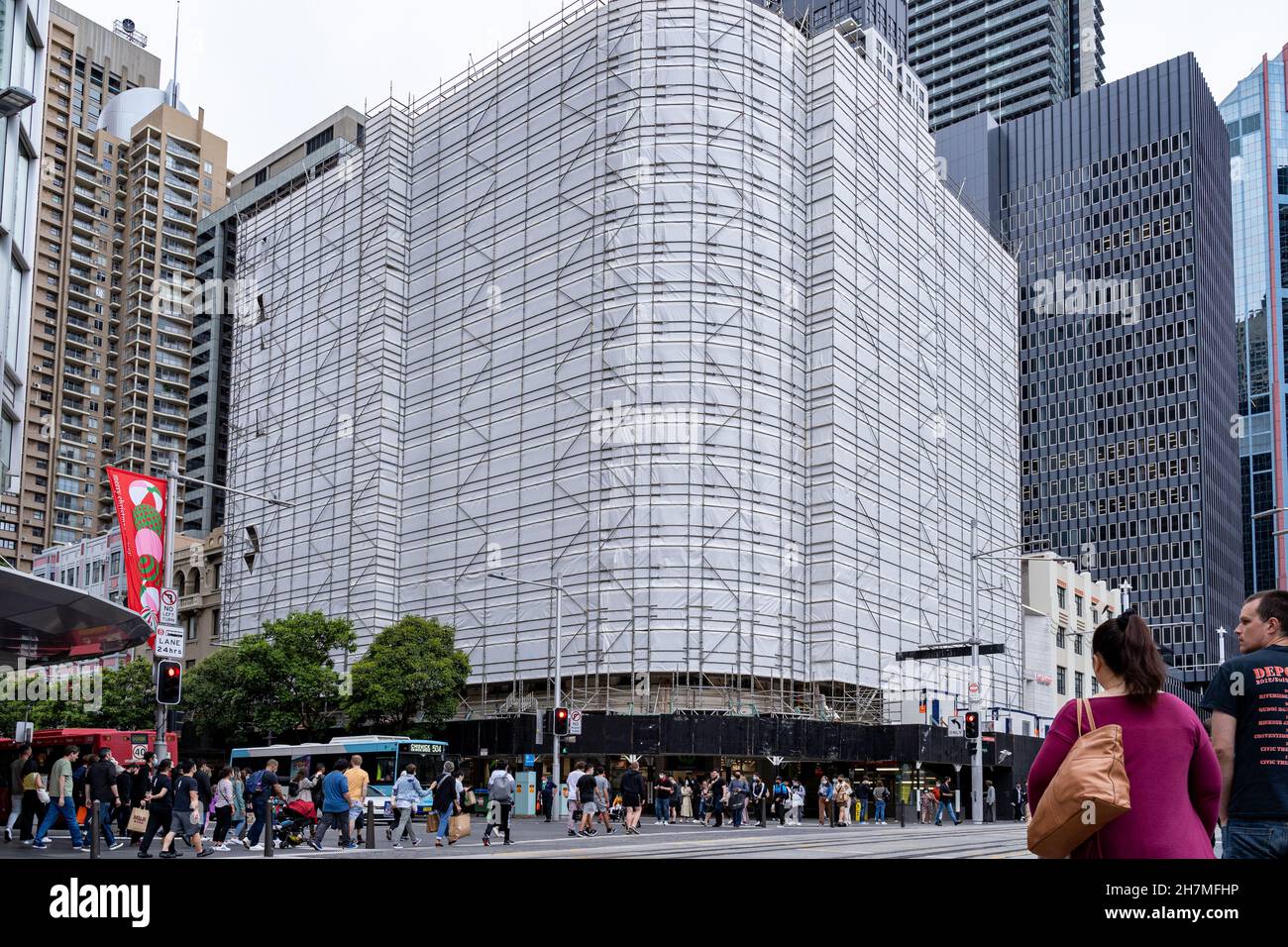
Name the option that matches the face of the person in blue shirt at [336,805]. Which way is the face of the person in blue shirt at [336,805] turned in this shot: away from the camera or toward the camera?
away from the camera

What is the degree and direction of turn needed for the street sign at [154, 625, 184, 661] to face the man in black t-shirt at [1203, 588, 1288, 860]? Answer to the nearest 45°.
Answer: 0° — it already faces them

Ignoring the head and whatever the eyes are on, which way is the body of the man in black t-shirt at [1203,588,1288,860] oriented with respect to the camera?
away from the camera

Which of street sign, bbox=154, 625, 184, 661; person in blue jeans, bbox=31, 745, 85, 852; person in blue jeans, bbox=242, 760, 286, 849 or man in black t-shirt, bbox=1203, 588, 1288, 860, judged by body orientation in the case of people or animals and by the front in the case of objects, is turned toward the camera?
the street sign

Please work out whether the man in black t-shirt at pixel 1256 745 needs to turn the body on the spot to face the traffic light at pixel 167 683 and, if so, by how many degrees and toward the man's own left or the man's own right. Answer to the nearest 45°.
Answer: approximately 45° to the man's own left

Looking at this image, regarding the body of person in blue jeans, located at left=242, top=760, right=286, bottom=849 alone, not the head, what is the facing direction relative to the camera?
to the viewer's right
